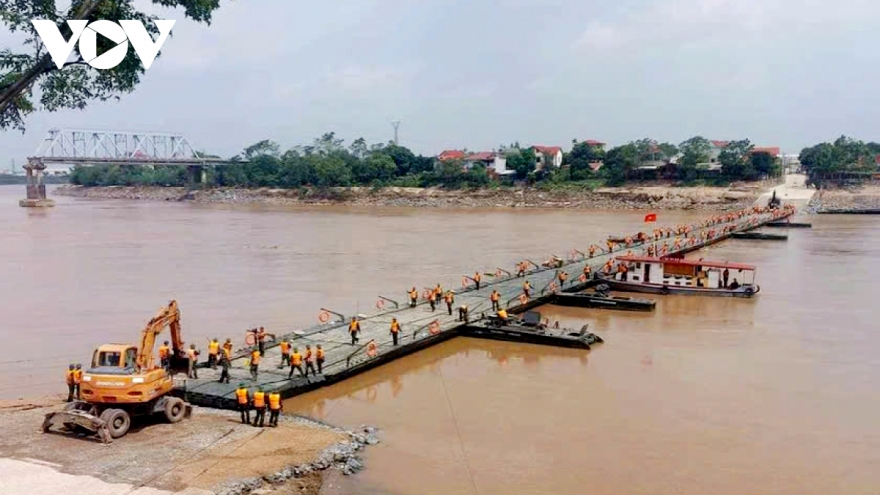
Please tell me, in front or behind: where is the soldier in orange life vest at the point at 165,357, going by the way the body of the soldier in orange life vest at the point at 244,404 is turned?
in front

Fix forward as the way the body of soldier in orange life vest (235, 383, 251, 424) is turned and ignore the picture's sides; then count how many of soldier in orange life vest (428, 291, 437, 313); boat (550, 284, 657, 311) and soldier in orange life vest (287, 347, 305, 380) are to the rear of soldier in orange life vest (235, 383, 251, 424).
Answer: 0

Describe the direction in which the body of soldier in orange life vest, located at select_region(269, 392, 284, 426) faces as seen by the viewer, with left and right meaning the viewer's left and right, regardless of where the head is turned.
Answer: facing away from the viewer

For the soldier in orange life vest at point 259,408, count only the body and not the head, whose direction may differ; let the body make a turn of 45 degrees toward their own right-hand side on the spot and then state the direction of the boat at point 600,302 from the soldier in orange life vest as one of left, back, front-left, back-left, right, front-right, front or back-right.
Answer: front

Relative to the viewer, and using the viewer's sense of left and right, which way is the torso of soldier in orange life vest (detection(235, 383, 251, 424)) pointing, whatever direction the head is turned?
facing away from the viewer

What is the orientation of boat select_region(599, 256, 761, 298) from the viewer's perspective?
to the viewer's left

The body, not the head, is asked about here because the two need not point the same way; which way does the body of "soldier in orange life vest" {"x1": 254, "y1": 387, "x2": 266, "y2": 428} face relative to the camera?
away from the camera

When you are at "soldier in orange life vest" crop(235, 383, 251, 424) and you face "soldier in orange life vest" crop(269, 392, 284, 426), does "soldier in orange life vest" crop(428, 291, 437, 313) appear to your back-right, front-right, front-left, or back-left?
front-left

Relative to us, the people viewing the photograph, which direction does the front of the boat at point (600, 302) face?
facing to the right of the viewer

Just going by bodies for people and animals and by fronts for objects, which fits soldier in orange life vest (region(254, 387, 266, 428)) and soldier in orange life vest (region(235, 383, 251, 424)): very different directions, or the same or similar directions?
same or similar directions

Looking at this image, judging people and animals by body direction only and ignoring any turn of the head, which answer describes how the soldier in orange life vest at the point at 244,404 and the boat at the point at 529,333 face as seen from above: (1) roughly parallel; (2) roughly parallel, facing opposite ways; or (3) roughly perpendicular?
roughly perpendicular
